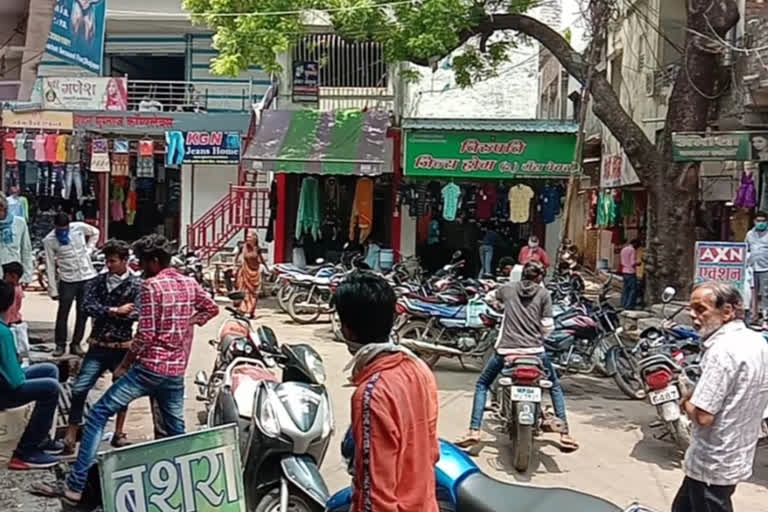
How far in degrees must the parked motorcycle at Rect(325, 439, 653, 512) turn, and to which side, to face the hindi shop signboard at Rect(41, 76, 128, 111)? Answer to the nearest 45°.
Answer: approximately 45° to its right

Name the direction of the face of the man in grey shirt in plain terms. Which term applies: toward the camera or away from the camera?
away from the camera

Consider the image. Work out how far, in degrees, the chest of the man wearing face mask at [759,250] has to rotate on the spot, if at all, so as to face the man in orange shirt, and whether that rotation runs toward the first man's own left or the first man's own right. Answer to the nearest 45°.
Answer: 0° — they already face them

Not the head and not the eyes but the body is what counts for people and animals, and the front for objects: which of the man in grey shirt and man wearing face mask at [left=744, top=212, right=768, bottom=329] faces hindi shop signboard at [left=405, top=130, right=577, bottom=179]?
the man in grey shirt

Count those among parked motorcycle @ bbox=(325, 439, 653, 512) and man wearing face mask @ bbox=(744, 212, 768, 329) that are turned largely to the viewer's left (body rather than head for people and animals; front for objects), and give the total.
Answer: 1

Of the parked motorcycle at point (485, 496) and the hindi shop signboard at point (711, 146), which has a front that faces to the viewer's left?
the parked motorcycle

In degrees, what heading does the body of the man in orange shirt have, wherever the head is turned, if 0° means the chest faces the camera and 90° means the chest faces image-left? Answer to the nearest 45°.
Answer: approximately 135°

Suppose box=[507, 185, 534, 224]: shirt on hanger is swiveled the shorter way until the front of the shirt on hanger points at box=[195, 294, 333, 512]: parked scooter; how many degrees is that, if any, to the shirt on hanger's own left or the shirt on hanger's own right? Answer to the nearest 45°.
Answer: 0° — it already faces it

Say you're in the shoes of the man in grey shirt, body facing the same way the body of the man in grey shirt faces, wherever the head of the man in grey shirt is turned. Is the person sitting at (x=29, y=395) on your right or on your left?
on your left

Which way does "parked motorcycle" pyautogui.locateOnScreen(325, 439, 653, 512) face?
to the viewer's left

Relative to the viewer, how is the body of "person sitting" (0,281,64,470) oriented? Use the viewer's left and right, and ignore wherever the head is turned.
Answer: facing to the right of the viewer

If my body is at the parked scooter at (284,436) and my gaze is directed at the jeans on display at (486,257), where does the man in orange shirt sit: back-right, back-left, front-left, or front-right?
back-right

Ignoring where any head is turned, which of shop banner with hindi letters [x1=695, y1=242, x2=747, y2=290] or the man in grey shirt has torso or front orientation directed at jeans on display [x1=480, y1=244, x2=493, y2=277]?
the man in grey shirt

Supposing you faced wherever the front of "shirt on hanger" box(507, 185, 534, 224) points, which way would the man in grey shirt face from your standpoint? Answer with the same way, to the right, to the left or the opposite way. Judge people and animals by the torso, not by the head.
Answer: the opposite way

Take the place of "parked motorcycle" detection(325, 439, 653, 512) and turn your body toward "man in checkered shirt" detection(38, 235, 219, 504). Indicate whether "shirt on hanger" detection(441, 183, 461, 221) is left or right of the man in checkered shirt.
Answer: right

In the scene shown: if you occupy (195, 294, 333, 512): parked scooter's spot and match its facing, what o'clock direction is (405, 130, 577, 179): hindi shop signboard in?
The hindi shop signboard is roughly at 8 o'clock from the parked scooter.
